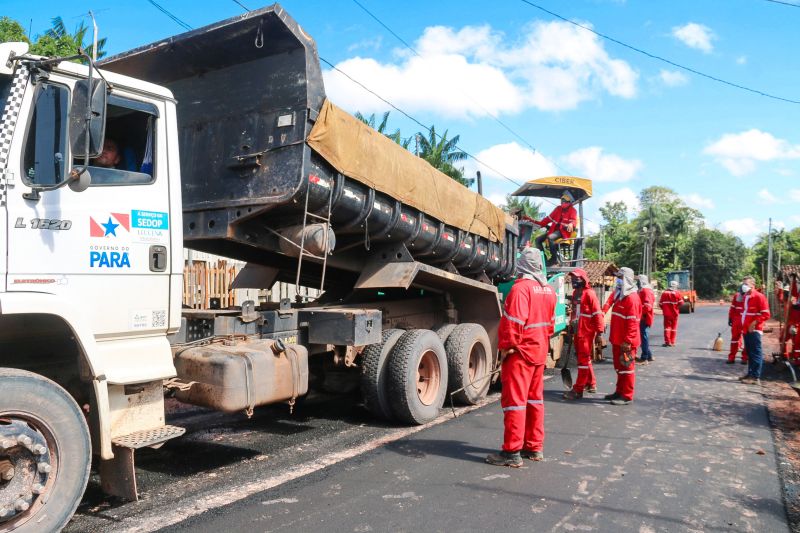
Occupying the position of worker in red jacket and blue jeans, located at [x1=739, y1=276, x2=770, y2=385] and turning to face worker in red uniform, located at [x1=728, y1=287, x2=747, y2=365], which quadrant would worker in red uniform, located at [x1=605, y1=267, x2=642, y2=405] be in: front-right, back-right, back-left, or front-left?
back-left

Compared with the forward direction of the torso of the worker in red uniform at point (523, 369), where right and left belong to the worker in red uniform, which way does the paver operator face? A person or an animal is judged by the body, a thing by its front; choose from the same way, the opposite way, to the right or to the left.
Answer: to the left

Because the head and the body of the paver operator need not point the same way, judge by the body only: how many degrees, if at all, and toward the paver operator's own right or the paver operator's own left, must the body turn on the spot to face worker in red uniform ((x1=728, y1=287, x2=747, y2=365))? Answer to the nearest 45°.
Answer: approximately 180°

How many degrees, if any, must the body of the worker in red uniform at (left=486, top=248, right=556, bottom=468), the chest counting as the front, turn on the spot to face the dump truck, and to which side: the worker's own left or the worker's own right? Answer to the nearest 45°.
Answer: approximately 45° to the worker's own left

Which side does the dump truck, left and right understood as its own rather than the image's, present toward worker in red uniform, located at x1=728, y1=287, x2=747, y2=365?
back

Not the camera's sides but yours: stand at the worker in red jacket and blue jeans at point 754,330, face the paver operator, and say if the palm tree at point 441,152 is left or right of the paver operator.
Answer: right

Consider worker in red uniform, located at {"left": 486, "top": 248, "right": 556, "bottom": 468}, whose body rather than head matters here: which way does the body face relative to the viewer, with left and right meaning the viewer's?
facing away from the viewer and to the left of the viewer

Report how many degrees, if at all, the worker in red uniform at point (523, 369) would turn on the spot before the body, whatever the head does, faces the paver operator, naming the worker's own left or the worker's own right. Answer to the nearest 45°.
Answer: approximately 45° to the worker's own right
